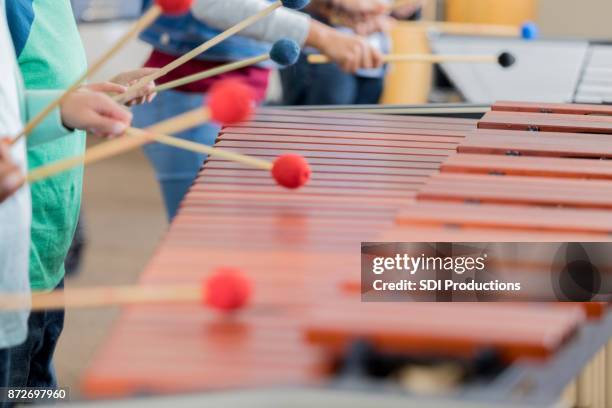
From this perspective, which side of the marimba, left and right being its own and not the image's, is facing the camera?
left
